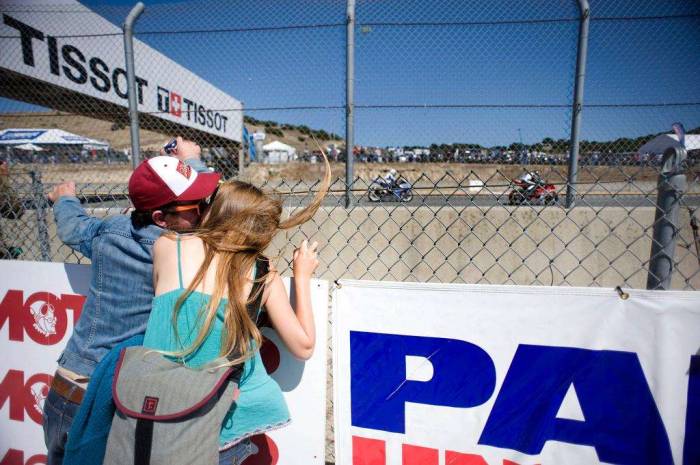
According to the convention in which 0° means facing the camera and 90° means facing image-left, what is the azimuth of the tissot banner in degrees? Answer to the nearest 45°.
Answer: approximately 315°

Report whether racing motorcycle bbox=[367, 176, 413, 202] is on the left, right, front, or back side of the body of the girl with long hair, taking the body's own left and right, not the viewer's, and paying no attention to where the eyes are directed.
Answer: front

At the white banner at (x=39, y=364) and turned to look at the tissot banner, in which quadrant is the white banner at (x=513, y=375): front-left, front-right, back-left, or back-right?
back-right

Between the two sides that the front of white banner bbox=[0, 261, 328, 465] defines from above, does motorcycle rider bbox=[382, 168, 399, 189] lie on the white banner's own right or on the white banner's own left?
on the white banner's own left

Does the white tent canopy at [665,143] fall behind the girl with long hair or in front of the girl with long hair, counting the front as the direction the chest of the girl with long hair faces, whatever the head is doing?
in front

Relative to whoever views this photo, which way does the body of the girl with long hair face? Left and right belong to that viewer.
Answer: facing away from the viewer and to the right of the viewer

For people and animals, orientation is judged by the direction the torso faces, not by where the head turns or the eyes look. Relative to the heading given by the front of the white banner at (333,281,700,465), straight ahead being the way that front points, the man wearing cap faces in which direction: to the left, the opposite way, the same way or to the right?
the opposite way

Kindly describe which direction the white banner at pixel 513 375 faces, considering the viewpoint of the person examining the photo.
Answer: facing the viewer

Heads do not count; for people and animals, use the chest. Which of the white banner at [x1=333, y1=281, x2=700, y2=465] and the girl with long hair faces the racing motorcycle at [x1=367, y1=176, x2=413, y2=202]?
the girl with long hair

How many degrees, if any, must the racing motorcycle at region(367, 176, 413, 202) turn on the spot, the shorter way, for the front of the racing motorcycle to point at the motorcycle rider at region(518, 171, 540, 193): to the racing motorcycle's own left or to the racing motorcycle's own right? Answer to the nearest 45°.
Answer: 0° — it already faces them

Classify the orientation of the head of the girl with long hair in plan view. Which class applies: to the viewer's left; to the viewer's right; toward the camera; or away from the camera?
away from the camera

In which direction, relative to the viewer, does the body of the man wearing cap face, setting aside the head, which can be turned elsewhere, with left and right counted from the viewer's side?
facing away from the viewer and to the right of the viewer

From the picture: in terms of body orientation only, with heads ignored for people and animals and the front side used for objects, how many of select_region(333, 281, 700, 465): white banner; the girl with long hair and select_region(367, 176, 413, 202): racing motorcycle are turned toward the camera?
1

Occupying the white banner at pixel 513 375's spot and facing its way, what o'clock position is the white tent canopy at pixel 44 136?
The white tent canopy is roughly at 4 o'clock from the white banner.

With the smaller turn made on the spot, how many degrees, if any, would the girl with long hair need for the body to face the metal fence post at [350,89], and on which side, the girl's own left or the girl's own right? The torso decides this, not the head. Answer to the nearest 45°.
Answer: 0° — they already face it

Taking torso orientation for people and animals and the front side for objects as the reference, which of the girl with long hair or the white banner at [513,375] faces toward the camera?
the white banner

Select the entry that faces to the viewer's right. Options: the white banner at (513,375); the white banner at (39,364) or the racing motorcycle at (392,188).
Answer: the racing motorcycle

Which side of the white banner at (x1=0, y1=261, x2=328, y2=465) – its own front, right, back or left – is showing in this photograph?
front

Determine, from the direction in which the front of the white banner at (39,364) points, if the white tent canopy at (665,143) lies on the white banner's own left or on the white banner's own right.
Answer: on the white banner's own left
